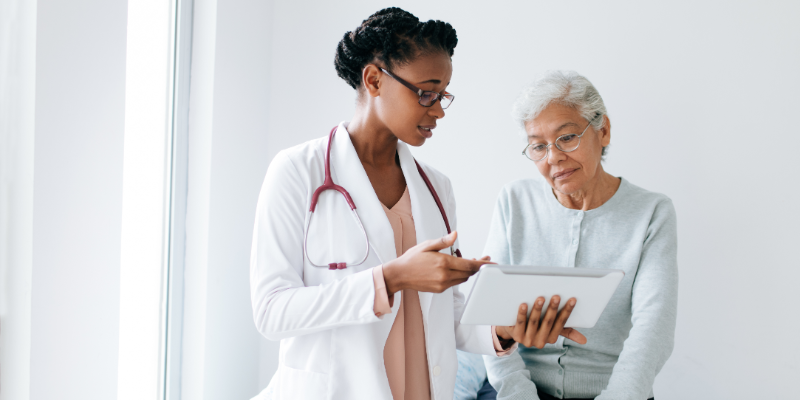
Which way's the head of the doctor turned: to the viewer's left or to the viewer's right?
to the viewer's right

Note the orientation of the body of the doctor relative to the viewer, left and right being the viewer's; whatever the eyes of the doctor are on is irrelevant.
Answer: facing the viewer and to the right of the viewer

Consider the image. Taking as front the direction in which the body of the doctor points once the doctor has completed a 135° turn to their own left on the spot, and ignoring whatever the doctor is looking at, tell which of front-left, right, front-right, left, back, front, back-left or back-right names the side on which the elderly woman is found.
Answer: front-right
